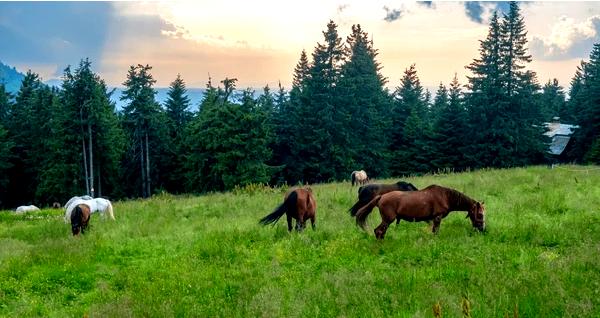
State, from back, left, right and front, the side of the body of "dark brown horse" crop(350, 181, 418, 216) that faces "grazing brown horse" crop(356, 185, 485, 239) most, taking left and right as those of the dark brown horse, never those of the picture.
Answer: right

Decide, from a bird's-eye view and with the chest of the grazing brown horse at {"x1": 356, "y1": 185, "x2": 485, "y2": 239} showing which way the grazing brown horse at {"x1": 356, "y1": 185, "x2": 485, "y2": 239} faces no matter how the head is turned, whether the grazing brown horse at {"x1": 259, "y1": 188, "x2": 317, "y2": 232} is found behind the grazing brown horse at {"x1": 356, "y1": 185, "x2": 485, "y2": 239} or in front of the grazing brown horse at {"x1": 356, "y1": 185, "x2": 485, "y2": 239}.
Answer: behind

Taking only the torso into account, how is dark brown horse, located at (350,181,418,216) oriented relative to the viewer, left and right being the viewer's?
facing to the right of the viewer

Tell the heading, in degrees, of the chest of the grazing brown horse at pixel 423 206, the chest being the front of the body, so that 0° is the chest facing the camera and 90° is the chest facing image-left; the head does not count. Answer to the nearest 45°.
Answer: approximately 270°

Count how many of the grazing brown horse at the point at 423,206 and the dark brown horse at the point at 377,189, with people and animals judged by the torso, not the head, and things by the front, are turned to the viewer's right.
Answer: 2
